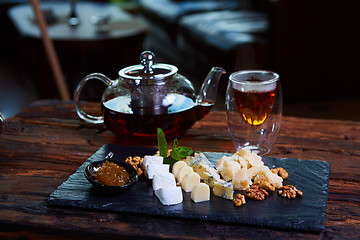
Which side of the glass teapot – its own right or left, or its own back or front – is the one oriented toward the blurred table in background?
left

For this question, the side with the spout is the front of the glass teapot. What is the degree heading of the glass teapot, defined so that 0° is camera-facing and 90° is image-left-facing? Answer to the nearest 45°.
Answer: approximately 270°

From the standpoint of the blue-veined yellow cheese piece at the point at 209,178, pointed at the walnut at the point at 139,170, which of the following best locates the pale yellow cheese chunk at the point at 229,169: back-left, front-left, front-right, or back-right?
back-right

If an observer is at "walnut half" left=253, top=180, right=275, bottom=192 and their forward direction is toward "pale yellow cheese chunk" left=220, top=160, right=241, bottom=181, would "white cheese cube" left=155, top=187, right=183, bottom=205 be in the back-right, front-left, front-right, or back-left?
front-left

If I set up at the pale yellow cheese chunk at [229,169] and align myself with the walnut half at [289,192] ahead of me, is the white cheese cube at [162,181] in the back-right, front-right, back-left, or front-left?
back-right

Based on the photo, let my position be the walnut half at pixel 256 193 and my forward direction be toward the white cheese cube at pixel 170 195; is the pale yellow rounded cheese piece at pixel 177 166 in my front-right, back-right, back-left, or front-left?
front-right

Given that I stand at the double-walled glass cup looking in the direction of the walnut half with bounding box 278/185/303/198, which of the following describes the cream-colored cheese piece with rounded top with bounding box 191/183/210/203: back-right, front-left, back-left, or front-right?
front-right

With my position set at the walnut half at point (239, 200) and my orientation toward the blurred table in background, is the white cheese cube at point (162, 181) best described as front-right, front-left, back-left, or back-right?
front-left
